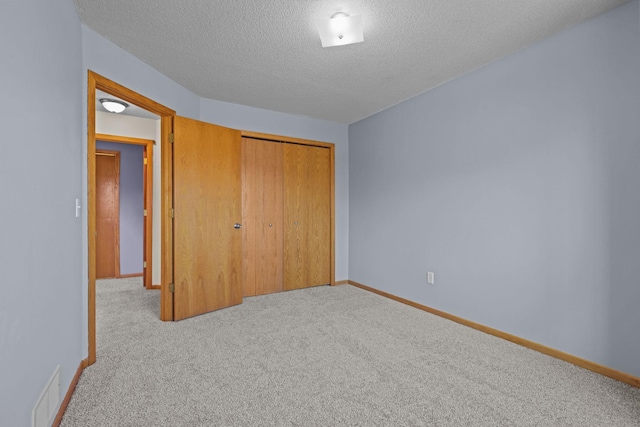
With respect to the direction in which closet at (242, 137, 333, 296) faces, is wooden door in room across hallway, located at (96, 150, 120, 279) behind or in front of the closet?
behind

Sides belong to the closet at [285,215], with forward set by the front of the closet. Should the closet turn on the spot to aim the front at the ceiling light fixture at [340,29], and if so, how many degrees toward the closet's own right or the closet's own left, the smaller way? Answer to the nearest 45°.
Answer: approximately 45° to the closet's own right

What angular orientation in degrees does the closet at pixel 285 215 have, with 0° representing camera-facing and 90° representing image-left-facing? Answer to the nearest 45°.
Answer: approximately 315°

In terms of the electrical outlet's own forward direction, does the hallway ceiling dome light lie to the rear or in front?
in front

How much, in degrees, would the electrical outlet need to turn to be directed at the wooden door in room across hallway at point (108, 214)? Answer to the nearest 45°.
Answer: approximately 45° to its right

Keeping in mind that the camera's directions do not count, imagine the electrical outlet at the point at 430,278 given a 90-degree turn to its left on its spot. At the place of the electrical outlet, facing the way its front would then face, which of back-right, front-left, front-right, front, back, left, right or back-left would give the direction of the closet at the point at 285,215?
back-right

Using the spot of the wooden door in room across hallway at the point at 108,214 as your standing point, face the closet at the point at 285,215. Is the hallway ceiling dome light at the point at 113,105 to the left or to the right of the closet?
right

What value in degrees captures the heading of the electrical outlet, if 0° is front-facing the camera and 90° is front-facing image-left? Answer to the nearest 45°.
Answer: approximately 45°

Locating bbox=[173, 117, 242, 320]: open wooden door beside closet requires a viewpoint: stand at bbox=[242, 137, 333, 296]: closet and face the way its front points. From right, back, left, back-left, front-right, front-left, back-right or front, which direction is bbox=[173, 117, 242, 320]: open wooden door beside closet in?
right

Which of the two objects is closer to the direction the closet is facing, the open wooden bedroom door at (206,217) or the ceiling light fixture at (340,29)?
the ceiling light fixture

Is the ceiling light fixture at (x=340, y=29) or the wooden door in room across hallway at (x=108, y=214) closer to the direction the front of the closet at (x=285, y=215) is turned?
the ceiling light fixture
